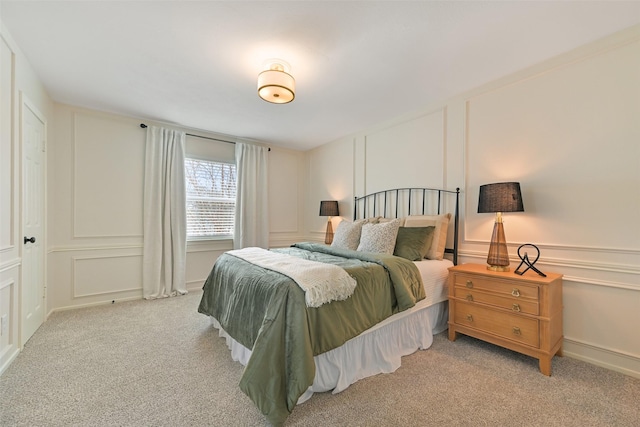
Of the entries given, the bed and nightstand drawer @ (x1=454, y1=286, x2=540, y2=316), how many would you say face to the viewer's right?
0

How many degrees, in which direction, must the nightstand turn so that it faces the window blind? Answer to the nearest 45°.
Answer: approximately 45° to its right

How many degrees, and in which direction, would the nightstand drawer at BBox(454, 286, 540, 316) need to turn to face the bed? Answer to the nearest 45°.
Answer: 0° — it already faces it

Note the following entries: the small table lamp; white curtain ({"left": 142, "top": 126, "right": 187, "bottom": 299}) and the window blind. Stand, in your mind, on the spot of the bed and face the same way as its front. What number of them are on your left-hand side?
0

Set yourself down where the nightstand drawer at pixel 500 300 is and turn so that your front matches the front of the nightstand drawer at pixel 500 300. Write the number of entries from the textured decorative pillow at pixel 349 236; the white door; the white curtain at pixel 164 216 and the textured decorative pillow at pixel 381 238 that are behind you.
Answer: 0

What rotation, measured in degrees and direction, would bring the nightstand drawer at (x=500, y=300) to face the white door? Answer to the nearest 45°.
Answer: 0° — it already faces it

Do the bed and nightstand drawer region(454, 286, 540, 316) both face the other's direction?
no

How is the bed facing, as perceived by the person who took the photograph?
facing the viewer and to the left of the viewer

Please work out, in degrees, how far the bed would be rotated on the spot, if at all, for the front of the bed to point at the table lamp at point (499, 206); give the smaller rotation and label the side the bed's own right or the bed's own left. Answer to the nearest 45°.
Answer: approximately 135° to the bed's own left

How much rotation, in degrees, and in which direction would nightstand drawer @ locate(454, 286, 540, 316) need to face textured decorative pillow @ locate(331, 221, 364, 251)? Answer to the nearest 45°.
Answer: approximately 45° to its right

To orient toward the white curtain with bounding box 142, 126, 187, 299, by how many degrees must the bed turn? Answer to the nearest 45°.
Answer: approximately 90° to its right

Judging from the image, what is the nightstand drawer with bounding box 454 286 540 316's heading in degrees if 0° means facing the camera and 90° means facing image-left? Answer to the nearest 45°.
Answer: approximately 45°

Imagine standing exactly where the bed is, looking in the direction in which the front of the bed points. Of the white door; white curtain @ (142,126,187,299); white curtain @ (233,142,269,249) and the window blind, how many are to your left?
0

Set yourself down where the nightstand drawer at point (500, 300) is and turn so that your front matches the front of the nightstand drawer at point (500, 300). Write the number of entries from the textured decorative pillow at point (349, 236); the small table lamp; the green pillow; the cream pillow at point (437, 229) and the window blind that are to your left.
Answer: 0

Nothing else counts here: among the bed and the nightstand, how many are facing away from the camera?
0

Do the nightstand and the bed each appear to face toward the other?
no

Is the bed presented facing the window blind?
no

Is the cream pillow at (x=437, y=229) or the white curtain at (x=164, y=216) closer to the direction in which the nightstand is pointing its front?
the white curtain
